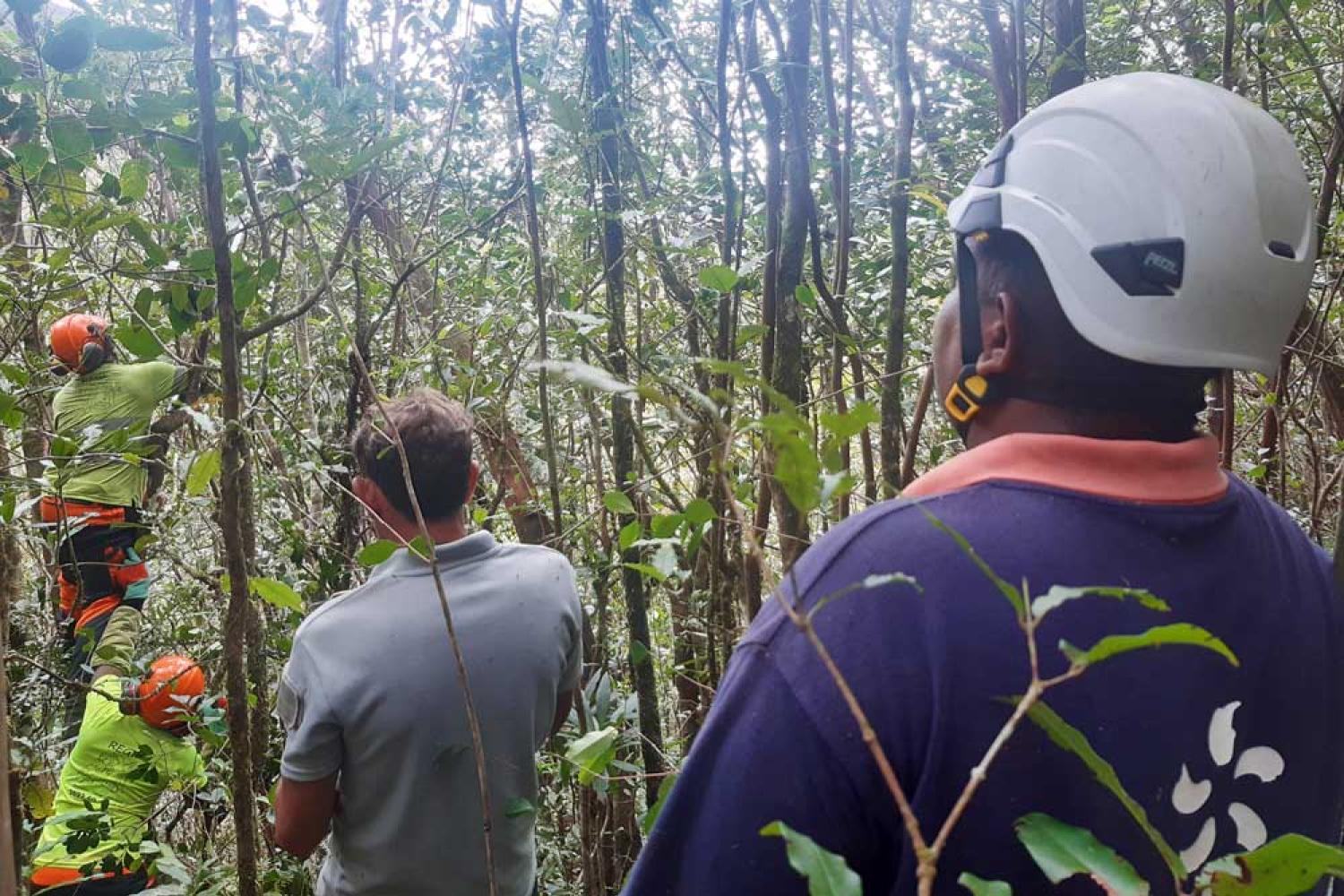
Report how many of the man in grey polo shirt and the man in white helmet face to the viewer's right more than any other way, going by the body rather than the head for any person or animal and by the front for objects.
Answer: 0

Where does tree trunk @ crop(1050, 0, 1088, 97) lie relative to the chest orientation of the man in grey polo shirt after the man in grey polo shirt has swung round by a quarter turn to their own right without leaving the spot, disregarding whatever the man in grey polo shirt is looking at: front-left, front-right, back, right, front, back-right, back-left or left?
front

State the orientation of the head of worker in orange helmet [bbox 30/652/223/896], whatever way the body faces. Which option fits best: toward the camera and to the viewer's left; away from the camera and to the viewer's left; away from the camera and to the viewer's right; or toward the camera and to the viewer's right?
away from the camera and to the viewer's right

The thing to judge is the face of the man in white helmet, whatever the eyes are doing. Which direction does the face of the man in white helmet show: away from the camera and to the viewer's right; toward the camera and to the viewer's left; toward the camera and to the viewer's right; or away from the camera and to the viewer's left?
away from the camera and to the viewer's left

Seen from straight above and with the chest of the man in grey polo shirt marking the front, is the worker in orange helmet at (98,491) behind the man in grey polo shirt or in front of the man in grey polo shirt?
in front

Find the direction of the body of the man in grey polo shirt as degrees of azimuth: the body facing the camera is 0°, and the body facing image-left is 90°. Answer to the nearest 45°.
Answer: approximately 180°

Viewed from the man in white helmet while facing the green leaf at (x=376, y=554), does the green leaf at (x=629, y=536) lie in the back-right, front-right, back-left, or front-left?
front-right

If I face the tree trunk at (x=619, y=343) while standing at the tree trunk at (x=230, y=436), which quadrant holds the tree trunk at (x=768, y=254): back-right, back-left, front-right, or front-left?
front-right

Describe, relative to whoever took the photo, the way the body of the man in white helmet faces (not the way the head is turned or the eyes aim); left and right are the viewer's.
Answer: facing away from the viewer and to the left of the viewer
